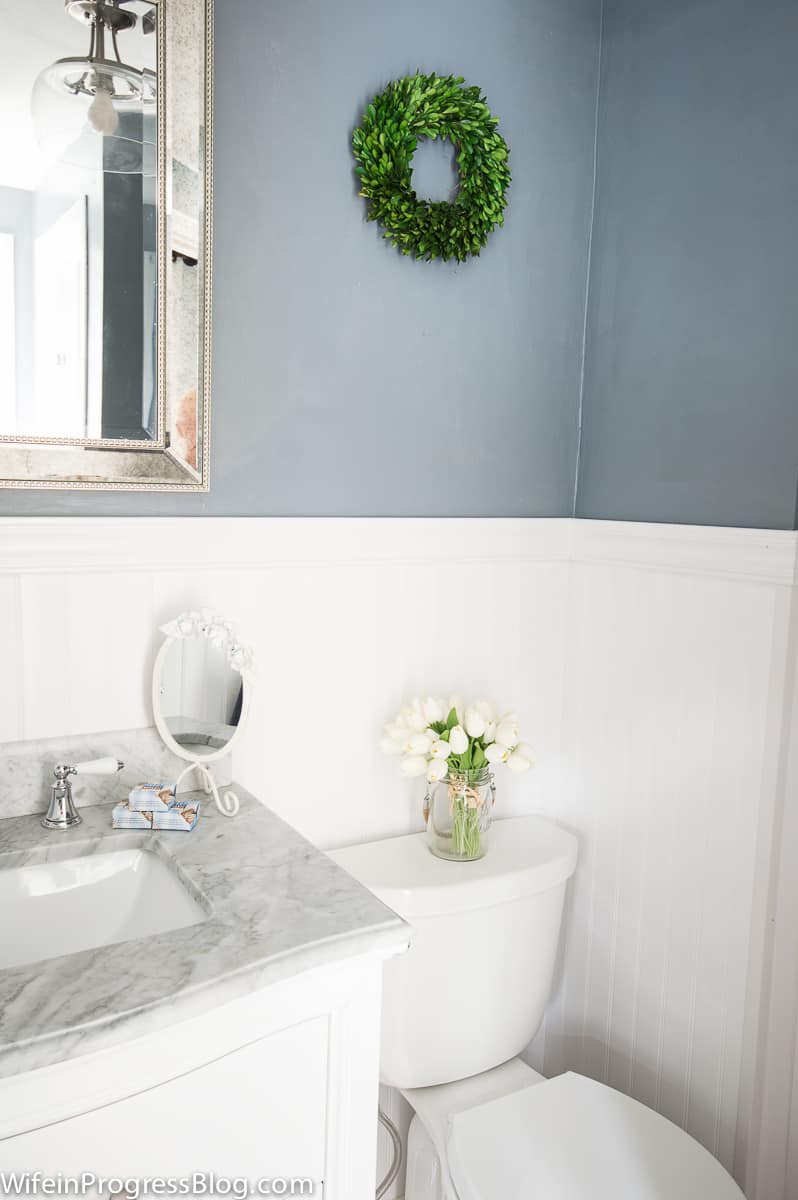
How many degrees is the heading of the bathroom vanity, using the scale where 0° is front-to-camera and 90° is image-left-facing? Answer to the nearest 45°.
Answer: approximately 315°

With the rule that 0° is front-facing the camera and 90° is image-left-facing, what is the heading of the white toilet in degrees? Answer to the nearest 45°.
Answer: approximately 315°

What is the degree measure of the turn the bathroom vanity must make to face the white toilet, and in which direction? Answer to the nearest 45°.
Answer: approximately 90° to its left

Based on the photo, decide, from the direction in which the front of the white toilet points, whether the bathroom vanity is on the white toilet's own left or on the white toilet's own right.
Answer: on the white toilet's own right

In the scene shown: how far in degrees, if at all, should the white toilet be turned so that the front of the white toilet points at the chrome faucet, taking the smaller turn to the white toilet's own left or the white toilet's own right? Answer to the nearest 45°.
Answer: approximately 90° to the white toilet's own right
